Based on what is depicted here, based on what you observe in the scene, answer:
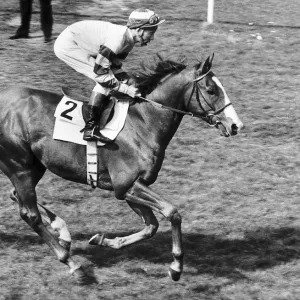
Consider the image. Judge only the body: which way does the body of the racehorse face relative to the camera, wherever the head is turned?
to the viewer's right

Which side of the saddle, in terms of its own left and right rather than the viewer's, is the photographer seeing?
right

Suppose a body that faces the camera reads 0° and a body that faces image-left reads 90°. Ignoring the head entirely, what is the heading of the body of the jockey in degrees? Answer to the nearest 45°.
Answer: approximately 270°
